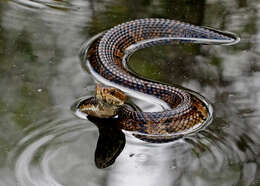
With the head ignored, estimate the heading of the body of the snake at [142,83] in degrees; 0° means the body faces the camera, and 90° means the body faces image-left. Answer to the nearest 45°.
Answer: approximately 90°
